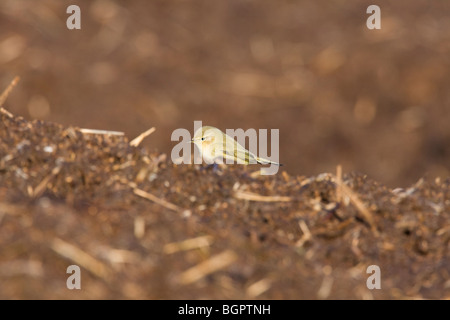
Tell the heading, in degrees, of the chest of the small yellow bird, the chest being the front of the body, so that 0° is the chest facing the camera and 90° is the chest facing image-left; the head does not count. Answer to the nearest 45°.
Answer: approximately 90°

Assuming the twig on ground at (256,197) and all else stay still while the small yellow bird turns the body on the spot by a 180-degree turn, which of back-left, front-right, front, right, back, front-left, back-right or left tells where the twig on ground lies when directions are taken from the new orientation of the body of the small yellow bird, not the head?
right

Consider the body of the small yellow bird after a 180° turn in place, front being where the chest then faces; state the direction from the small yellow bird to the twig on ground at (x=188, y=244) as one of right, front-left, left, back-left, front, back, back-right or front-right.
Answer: right

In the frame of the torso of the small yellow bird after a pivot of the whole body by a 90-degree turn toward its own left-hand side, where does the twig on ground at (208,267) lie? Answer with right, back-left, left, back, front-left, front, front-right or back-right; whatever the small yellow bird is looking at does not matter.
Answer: front
